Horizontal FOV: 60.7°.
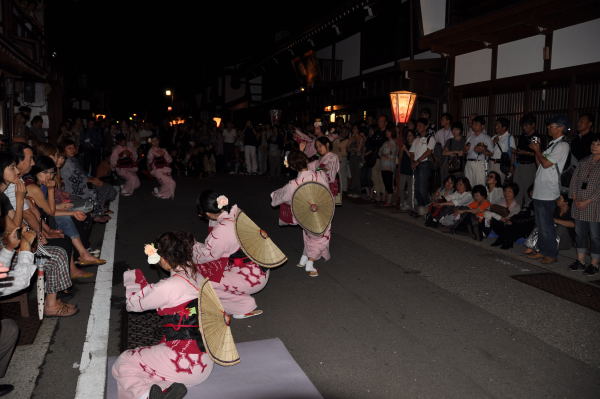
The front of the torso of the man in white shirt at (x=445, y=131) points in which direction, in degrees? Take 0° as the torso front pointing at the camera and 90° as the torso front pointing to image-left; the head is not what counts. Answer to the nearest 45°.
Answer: approximately 45°

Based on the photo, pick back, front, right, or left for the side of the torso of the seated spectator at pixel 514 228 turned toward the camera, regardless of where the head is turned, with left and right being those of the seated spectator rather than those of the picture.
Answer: left

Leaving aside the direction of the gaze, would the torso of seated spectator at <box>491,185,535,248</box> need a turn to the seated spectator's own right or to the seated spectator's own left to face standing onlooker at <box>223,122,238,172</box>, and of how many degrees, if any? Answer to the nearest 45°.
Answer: approximately 45° to the seated spectator's own right

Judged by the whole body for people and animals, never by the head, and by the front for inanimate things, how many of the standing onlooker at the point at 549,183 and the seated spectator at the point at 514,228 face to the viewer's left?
2

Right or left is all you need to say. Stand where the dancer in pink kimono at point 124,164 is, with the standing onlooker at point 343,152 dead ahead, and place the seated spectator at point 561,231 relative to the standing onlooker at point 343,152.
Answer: right

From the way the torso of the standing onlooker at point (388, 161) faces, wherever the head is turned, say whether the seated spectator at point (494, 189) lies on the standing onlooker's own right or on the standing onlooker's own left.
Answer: on the standing onlooker's own left
